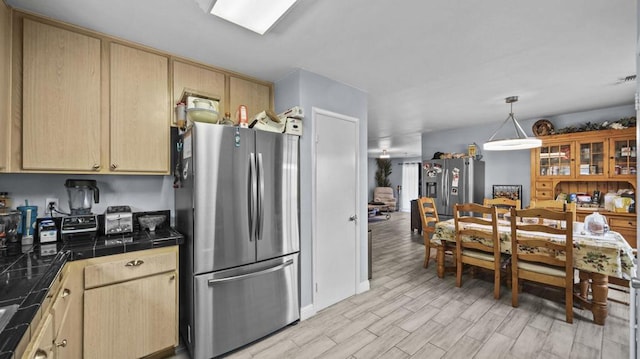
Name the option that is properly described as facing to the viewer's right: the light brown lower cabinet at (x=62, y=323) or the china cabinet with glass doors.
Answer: the light brown lower cabinet

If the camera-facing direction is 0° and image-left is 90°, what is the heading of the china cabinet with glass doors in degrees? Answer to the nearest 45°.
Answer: approximately 45°

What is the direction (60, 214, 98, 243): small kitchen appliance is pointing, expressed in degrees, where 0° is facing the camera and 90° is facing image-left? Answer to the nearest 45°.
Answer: approximately 0°

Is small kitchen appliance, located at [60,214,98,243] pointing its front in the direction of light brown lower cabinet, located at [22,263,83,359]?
yes

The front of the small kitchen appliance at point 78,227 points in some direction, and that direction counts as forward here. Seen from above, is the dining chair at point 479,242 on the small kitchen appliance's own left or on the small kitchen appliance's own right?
on the small kitchen appliance's own left

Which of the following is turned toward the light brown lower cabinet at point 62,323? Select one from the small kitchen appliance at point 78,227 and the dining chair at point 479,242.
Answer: the small kitchen appliance

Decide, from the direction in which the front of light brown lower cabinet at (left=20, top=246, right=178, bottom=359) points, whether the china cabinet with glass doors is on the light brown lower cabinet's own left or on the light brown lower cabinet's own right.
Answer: on the light brown lower cabinet's own left

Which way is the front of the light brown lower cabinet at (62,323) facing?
to the viewer's right

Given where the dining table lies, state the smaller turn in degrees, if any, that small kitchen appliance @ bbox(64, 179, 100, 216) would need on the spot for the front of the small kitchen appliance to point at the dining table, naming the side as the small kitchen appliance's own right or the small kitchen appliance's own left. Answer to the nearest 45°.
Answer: approximately 45° to the small kitchen appliance's own left
